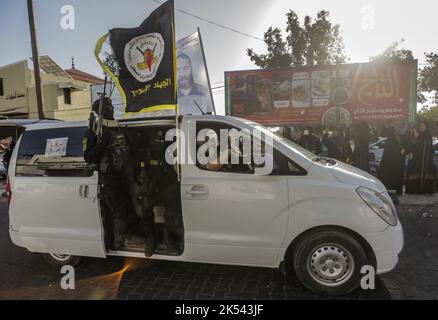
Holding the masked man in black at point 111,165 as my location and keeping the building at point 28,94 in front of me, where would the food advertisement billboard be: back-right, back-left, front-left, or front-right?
front-right

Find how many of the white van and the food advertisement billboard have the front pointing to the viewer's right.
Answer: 1

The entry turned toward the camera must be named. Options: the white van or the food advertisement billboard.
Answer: the food advertisement billboard

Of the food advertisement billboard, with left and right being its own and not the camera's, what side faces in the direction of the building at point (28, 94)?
right

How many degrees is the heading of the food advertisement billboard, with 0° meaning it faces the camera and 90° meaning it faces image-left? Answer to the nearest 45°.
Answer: approximately 0°

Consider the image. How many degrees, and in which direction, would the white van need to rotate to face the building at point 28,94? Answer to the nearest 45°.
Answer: approximately 135° to its left

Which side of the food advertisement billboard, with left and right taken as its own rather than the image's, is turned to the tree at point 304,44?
back

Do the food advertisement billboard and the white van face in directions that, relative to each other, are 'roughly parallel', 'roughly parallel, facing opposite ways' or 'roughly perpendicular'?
roughly perpendicular

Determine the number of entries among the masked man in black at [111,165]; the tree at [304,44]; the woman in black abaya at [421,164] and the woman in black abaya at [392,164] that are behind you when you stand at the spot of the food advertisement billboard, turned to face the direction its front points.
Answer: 1

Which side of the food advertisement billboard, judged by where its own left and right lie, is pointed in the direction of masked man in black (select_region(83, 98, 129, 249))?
front

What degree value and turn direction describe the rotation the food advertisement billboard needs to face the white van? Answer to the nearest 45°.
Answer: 0° — it already faces it

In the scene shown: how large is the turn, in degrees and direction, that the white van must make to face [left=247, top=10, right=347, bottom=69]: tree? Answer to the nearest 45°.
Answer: approximately 90° to its left

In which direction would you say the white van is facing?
to the viewer's right

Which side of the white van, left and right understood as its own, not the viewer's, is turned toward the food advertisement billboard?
left
